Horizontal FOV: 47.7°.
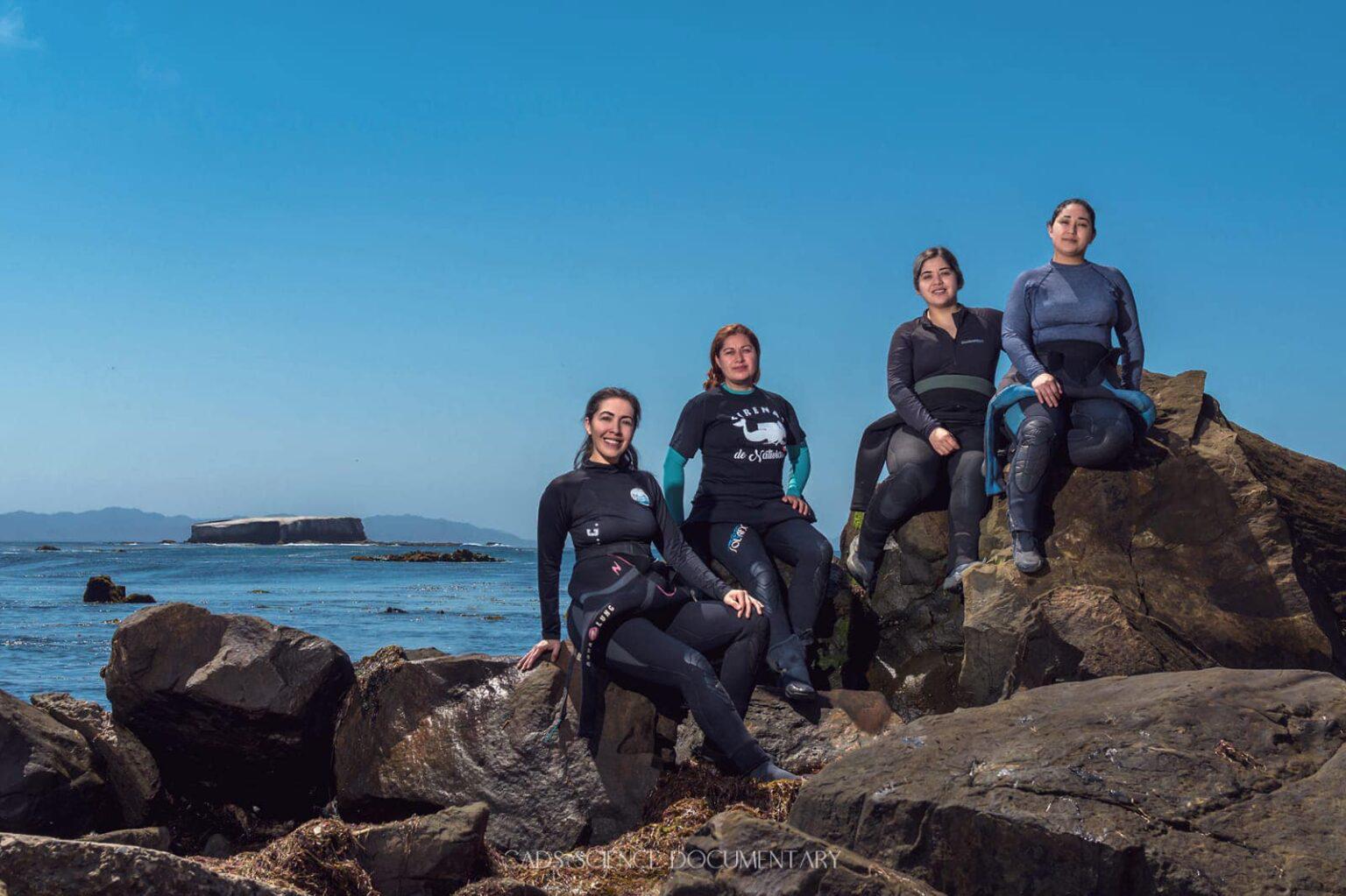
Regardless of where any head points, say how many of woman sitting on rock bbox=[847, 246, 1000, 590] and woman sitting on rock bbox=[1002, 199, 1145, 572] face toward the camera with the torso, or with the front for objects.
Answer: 2

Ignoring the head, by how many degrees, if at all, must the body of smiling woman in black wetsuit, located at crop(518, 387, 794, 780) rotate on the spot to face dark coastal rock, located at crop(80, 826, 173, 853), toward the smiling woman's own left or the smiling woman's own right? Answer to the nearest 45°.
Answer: approximately 90° to the smiling woman's own right

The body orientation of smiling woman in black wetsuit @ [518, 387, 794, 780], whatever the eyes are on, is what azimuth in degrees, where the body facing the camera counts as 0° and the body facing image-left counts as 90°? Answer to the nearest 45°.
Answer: approximately 315°

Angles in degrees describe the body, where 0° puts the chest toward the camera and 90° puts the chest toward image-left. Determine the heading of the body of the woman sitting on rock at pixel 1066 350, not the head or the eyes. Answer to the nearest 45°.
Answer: approximately 0°

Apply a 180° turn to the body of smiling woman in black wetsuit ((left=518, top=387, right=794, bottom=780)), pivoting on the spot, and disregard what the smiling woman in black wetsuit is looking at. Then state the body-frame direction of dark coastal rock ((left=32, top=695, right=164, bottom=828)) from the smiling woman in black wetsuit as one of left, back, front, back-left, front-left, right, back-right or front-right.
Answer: front-left

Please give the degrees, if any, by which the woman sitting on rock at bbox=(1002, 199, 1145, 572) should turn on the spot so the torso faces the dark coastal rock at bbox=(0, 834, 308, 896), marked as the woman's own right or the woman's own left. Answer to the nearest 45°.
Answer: approximately 45° to the woman's own right

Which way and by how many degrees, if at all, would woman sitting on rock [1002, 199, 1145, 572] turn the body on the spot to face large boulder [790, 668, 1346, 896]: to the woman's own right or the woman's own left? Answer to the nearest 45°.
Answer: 0° — they already face it
